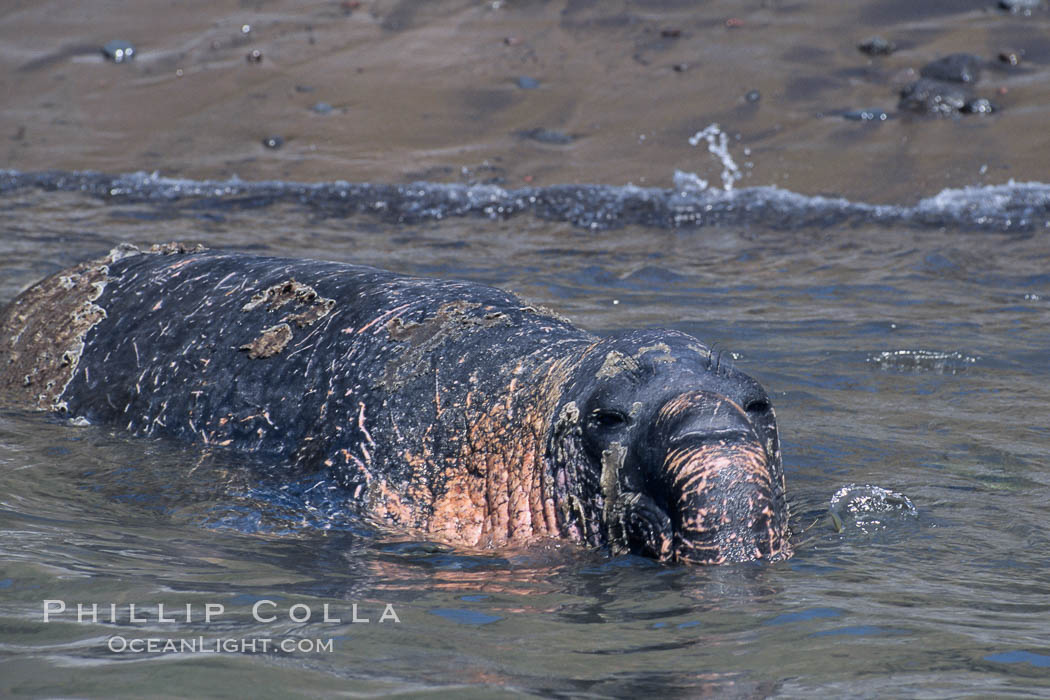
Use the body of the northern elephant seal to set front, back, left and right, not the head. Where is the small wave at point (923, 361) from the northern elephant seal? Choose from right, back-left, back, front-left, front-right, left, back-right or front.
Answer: left

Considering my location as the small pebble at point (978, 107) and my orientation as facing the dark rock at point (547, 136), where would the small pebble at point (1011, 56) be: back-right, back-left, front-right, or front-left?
back-right

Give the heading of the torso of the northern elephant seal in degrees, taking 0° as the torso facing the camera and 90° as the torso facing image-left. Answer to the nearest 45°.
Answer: approximately 315°

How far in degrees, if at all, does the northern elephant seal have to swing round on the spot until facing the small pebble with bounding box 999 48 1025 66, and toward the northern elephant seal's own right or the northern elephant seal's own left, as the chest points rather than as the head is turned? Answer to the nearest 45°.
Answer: approximately 90° to the northern elephant seal's own left

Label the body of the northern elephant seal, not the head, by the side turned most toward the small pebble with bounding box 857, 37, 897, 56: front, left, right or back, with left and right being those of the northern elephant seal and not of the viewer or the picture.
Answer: left

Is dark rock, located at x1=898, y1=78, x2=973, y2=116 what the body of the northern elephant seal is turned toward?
no

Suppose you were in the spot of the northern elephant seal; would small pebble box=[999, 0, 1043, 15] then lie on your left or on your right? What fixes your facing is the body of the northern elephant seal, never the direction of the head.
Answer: on your left

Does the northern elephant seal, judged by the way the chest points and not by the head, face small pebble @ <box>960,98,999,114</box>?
no

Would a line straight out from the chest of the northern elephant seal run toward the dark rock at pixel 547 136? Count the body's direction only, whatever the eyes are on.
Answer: no

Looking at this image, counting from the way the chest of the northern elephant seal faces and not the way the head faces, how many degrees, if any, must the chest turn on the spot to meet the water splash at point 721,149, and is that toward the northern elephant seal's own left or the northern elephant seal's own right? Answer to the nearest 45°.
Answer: approximately 135° to the northern elephant seal's own left

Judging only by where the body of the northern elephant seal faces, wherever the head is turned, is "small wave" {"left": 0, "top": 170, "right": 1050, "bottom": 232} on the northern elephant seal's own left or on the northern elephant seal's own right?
on the northern elephant seal's own left
